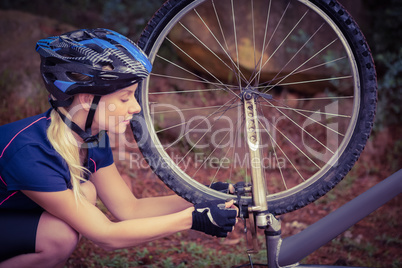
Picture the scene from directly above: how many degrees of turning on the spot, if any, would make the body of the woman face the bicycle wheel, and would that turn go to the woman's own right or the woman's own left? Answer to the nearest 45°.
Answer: approximately 45° to the woman's own left

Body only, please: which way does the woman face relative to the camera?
to the viewer's right

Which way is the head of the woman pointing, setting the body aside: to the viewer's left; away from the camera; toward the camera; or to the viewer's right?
to the viewer's right
